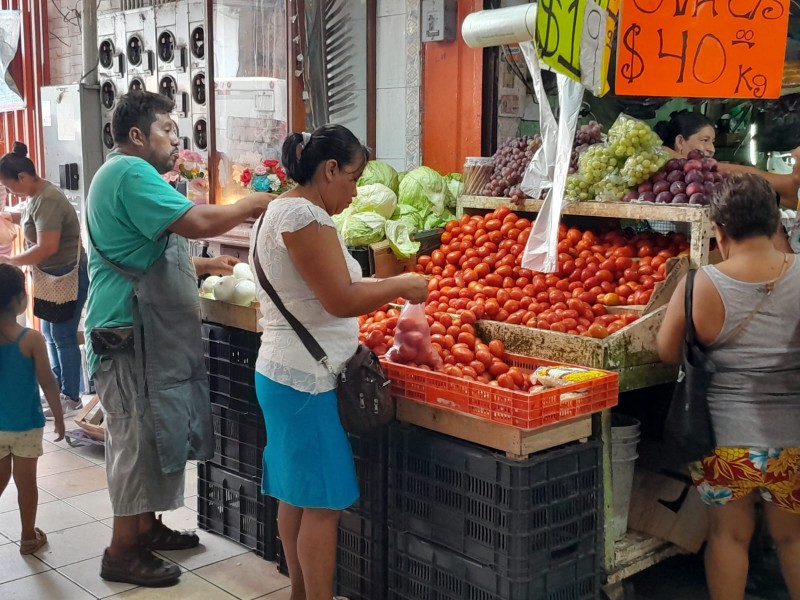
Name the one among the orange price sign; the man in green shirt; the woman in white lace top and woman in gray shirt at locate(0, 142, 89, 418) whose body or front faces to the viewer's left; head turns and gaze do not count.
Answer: the woman in gray shirt

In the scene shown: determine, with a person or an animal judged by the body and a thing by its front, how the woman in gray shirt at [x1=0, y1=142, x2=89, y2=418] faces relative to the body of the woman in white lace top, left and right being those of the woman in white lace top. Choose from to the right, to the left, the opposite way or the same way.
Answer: the opposite way

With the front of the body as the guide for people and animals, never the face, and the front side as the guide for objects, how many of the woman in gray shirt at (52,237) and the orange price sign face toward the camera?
1

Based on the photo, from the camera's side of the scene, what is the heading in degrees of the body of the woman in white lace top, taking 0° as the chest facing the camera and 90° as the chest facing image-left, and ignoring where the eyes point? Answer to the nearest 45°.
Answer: approximately 270°

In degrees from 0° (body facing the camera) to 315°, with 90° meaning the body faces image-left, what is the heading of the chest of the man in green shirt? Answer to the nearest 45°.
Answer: approximately 270°

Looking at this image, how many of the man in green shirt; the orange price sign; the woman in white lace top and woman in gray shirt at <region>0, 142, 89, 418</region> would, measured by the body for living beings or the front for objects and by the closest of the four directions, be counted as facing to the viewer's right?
2

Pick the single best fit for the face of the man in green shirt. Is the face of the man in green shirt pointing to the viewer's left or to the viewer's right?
to the viewer's right

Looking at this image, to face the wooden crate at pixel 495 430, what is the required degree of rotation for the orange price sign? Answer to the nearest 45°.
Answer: approximately 45° to its right

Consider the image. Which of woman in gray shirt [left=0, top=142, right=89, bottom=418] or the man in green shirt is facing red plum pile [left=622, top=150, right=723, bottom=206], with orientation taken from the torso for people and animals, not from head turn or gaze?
the man in green shirt

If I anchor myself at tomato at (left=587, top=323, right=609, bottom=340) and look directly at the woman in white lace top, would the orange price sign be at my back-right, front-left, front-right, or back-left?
back-right

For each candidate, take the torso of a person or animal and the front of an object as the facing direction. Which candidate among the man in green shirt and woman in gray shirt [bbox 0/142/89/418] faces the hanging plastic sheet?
the man in green shirt

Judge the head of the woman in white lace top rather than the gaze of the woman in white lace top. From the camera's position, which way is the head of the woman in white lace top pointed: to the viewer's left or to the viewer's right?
to the viewer's right

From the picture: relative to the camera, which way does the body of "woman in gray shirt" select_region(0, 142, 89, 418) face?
to the viewer's left

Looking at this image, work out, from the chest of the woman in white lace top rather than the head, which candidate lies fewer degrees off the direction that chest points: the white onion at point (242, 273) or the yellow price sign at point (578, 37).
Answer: the yellow price sign
